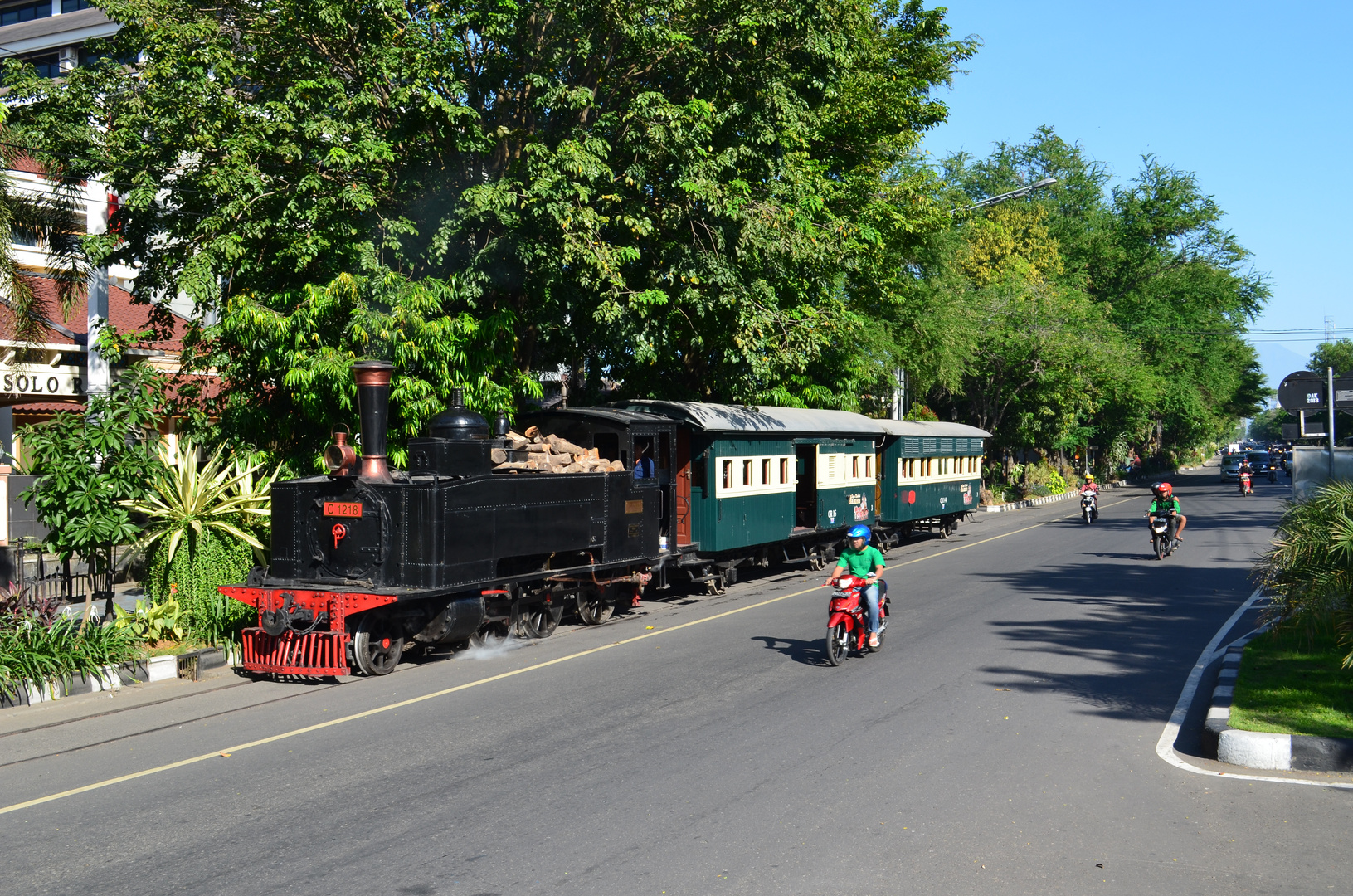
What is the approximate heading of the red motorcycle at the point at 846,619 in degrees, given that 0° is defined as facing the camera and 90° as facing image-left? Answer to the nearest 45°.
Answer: approximately 45°

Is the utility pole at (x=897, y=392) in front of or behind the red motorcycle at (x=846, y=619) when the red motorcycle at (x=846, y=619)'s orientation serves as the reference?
behind

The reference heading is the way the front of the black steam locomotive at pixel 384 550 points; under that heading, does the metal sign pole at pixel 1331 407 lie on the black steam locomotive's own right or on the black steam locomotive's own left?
on the black steam locomotive's own left

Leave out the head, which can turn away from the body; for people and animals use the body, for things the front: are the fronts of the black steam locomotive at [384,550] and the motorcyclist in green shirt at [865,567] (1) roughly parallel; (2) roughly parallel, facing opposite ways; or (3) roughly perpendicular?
roughly parallel

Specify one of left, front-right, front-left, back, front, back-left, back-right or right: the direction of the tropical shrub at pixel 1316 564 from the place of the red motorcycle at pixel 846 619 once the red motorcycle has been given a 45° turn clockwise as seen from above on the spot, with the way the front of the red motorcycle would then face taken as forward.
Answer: back

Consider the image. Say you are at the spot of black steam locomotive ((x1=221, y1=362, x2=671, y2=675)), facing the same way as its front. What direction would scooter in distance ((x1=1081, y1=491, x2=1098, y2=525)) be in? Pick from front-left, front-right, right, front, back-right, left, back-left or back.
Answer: back

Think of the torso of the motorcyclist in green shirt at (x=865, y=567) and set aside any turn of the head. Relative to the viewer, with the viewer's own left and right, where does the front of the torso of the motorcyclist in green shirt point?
facing the viewer and to the left of the viewer

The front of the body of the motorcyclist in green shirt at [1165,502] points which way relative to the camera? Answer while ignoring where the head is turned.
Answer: toward the camera

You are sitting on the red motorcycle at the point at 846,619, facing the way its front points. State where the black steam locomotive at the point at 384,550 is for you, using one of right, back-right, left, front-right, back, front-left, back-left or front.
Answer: front-right

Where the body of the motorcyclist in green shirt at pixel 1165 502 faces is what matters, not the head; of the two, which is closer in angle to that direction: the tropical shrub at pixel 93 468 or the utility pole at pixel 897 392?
the tropical shrub

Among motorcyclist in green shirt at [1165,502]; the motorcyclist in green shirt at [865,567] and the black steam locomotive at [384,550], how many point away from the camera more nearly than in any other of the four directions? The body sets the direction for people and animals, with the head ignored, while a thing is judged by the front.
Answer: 0
